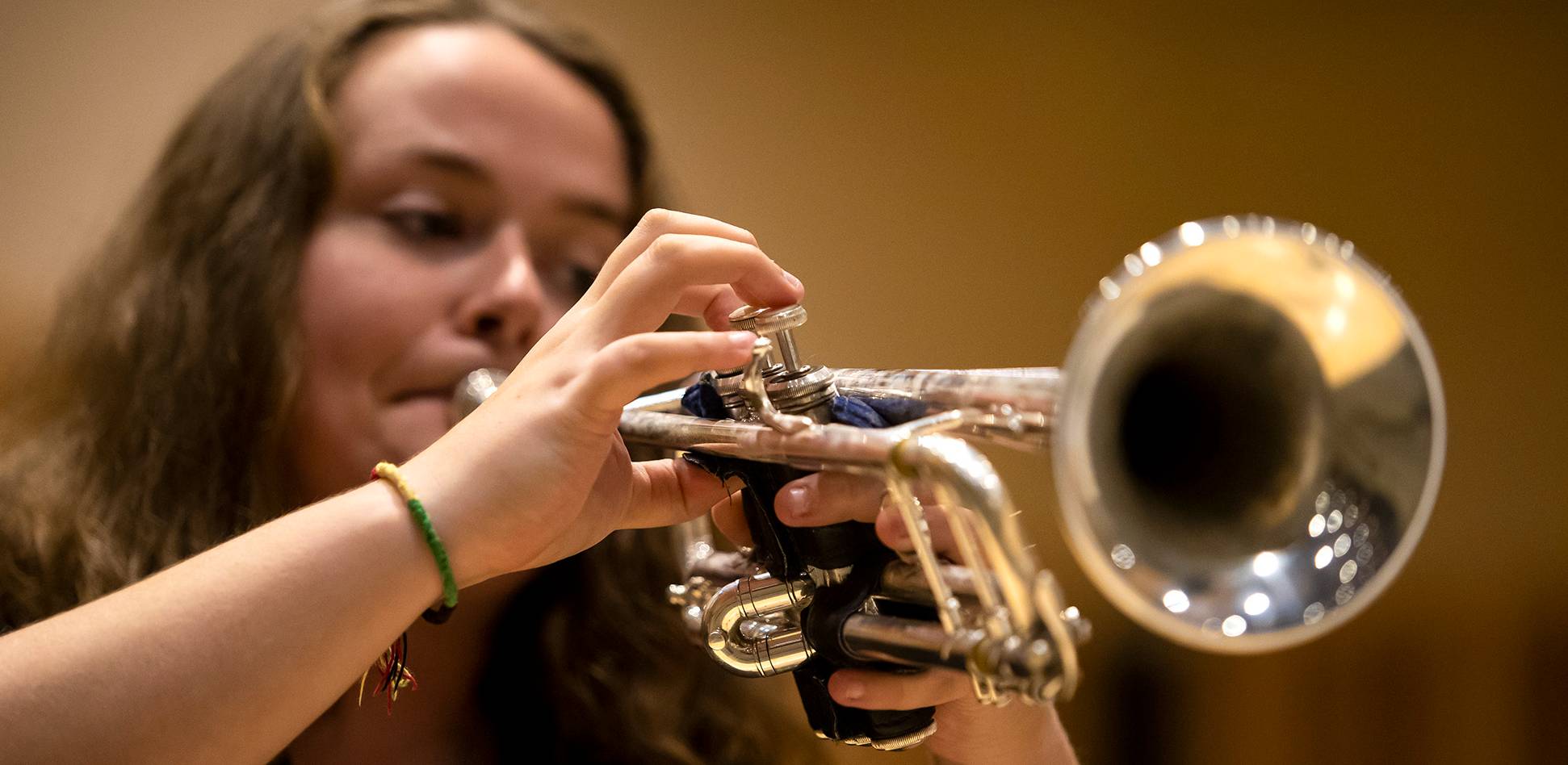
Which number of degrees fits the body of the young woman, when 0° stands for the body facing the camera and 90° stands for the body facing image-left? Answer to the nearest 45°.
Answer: approximately 315°

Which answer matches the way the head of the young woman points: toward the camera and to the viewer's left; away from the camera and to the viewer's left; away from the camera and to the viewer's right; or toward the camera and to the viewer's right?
toward the camera and to the viewer's right
